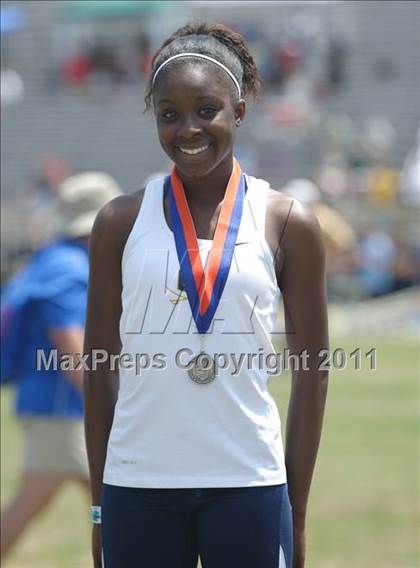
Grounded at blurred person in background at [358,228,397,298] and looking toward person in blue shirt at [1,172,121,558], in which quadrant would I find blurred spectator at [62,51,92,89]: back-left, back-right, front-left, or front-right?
back-right

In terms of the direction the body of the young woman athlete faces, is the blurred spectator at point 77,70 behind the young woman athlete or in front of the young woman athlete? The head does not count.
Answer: behind

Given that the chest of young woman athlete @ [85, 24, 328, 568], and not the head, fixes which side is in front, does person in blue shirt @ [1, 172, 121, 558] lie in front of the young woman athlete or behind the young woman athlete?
behind

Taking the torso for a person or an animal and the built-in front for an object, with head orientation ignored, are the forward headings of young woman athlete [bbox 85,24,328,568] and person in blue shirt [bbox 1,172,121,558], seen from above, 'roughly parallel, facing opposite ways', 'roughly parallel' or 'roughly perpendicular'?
roughly perpendicular

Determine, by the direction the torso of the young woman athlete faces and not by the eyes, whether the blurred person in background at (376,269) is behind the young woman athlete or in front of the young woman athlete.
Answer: behind

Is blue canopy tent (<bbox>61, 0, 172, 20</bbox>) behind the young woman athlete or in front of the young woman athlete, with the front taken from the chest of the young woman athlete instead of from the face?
behind
